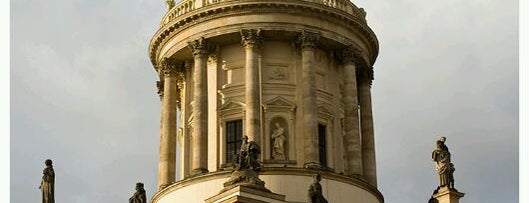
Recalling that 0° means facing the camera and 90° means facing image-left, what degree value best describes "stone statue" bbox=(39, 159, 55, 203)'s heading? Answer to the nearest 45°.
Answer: approximately 45°

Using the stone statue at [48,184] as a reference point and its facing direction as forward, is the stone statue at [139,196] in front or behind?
behind

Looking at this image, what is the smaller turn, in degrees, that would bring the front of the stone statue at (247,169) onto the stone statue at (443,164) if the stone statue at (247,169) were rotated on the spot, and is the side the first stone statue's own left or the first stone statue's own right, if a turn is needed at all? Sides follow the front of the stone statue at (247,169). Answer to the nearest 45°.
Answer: approximately 135° to the first stone statue's own left

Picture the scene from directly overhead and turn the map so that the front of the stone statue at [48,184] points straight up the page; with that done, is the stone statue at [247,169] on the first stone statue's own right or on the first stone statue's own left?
on the first stone statue's own left

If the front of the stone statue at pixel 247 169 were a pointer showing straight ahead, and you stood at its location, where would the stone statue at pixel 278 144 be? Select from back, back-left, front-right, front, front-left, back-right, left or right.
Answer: back

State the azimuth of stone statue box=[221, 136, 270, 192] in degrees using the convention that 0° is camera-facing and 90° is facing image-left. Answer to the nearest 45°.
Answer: approximately 0°

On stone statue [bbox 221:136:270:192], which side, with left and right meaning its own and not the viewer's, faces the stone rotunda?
back
